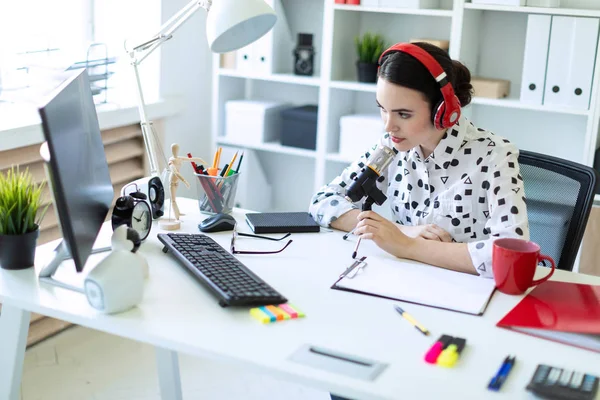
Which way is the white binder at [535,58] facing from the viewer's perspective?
toward the camera

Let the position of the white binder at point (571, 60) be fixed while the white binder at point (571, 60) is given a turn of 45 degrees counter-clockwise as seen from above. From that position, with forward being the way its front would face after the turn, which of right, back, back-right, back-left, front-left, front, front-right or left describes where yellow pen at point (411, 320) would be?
front-right

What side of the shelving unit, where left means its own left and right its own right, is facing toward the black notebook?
front

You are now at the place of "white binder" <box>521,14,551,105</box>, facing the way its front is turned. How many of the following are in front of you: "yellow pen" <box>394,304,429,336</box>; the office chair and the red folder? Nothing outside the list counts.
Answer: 3

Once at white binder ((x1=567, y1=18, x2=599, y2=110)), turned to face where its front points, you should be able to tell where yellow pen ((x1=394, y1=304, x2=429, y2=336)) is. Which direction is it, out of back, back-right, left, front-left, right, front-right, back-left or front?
front

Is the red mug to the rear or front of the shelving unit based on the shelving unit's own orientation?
to the front

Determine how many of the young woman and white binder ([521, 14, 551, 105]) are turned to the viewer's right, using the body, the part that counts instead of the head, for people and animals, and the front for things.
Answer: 0

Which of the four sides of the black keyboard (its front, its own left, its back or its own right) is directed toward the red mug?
front

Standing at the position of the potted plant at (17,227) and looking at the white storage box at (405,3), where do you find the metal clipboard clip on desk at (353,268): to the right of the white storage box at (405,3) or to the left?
right

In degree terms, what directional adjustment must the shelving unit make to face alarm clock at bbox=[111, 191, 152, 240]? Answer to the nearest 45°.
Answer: approximately 45° to its right

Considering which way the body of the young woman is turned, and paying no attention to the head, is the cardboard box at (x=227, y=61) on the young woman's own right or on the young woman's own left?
on the young woman's own right

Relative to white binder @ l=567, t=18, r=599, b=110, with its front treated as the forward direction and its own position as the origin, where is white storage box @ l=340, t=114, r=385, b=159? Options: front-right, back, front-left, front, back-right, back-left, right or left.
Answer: right

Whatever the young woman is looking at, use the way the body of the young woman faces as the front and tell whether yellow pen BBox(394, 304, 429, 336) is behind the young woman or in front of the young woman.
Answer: in front

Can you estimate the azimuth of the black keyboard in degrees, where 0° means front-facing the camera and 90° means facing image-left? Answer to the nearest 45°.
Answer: approximately 270°

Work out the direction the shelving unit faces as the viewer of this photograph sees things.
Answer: facing the viewer

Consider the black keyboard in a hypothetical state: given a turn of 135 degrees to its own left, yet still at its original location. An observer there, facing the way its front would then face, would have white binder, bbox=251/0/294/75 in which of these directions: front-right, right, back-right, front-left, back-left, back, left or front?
front-right

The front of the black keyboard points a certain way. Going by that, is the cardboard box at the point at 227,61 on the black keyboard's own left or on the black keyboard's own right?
on the black keyboard's own left
